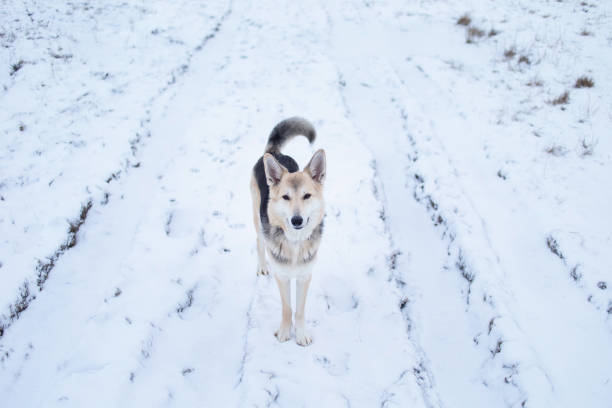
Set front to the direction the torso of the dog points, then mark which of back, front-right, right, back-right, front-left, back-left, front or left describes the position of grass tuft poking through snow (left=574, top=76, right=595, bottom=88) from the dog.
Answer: back-left

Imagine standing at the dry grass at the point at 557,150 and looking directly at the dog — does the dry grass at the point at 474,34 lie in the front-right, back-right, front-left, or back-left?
back-right

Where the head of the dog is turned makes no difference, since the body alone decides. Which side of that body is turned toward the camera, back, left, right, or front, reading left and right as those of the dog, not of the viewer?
front

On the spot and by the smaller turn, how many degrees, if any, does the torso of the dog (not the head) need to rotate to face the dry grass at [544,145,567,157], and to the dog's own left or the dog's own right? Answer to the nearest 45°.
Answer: approximately 135° to the dog's own left

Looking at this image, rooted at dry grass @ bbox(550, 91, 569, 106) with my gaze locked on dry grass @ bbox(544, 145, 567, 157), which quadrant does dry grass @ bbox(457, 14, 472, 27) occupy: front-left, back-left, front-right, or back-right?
back-right

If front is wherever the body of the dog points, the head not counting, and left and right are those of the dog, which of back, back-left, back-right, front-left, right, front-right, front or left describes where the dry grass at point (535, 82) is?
back-left

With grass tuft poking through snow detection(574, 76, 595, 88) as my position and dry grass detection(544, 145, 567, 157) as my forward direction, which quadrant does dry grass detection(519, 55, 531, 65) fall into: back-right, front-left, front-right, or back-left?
back-right

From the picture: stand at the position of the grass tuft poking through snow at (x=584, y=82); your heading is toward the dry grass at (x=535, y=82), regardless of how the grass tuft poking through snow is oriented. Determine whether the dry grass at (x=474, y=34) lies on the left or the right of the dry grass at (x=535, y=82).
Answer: right

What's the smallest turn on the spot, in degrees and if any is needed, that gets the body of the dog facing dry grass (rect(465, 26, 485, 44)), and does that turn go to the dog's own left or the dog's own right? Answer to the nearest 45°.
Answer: approximately 135° to the dog's own left
